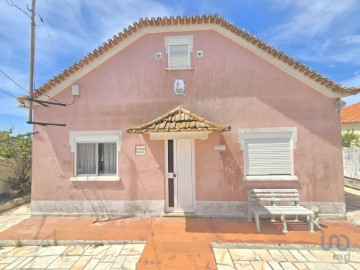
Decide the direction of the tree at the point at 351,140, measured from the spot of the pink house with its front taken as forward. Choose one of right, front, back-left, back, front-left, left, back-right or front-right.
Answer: back-left

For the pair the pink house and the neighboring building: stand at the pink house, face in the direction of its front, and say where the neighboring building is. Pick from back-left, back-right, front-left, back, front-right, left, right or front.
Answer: back-left

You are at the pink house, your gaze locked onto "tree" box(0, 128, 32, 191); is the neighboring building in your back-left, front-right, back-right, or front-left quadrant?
back-right

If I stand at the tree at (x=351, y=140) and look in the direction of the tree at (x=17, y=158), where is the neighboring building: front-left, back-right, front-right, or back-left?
back-right

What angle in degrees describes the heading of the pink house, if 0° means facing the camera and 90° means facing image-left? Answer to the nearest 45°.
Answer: approximately 0°

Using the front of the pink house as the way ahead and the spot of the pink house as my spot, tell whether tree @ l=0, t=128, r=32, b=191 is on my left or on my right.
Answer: on my right
